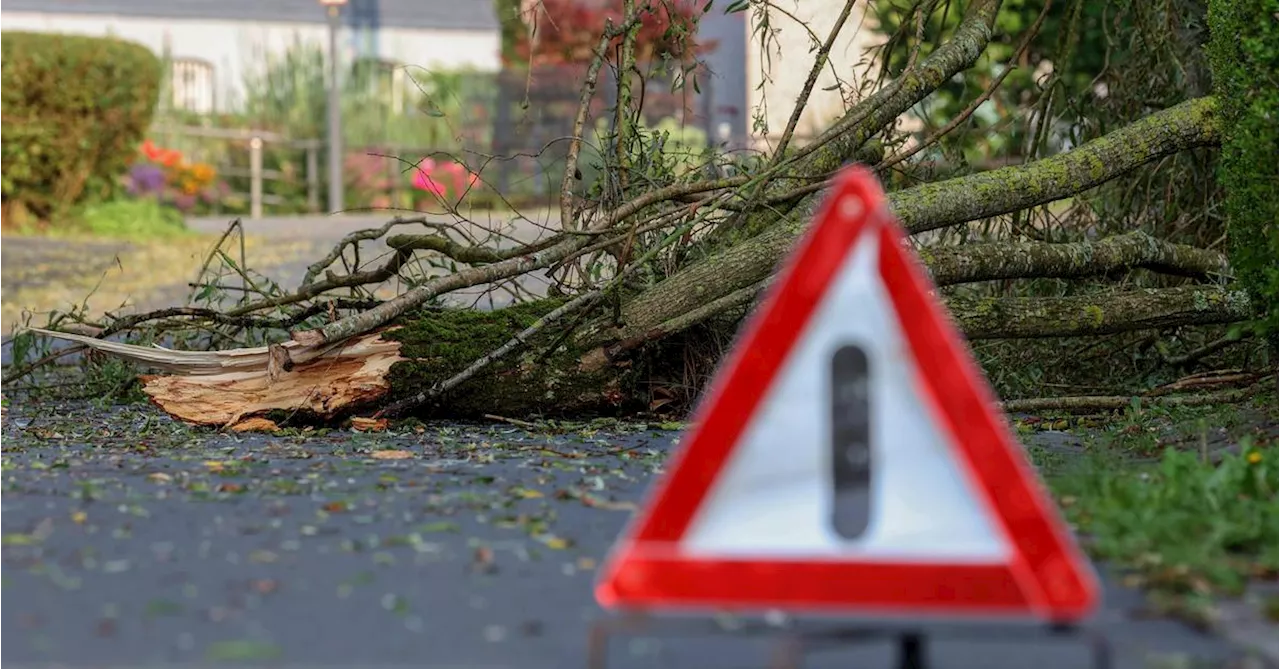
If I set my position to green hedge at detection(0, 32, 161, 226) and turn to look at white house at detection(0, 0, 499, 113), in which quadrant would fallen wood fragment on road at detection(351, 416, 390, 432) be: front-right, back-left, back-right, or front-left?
back-right

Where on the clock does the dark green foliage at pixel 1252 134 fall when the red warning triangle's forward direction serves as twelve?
The dark green foliage is roughly at 7 o'clock from the red warning triangle.

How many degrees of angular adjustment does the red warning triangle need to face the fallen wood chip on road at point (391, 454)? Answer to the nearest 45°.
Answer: approximately 135° to its right

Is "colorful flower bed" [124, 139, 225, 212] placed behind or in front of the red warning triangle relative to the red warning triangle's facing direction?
behind

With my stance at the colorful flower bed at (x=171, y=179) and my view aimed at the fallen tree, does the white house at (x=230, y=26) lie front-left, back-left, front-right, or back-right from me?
back-left

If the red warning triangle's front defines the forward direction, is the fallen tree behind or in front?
behind

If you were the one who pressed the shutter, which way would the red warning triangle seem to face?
facing the viewer
